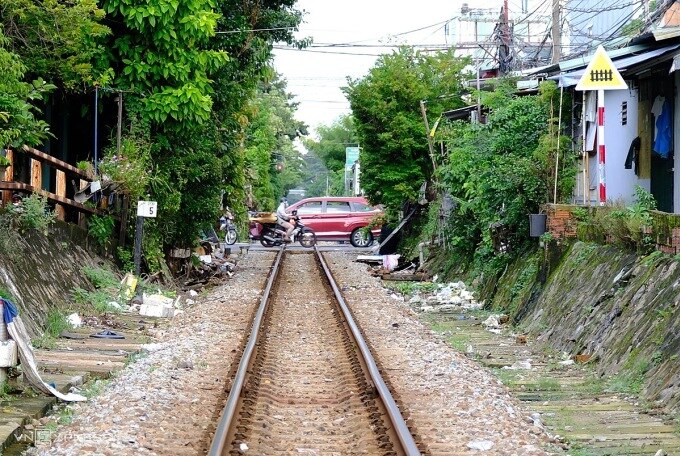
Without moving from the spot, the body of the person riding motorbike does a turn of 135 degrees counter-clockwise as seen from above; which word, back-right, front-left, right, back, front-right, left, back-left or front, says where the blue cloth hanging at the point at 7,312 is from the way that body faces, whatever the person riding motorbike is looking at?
back-left

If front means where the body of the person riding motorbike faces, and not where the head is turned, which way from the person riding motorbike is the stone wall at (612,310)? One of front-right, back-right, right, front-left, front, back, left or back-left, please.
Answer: right

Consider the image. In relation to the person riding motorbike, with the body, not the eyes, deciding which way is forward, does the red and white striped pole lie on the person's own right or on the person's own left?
on the person's own right

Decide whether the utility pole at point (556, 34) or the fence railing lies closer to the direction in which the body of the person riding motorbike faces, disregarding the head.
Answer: the utility pole

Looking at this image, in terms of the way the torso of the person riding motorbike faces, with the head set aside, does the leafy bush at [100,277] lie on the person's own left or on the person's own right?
on the person's own right

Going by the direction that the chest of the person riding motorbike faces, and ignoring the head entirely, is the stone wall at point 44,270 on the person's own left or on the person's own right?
on the person's own right

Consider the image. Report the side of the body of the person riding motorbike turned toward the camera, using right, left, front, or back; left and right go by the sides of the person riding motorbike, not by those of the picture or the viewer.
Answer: right

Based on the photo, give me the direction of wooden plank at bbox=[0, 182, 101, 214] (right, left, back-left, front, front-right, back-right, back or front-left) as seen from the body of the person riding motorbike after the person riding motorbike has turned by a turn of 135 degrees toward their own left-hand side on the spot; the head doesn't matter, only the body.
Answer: back-left

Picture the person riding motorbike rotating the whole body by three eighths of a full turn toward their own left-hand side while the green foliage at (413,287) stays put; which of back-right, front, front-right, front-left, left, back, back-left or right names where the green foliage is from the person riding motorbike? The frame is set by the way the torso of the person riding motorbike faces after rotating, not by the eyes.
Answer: back-left
